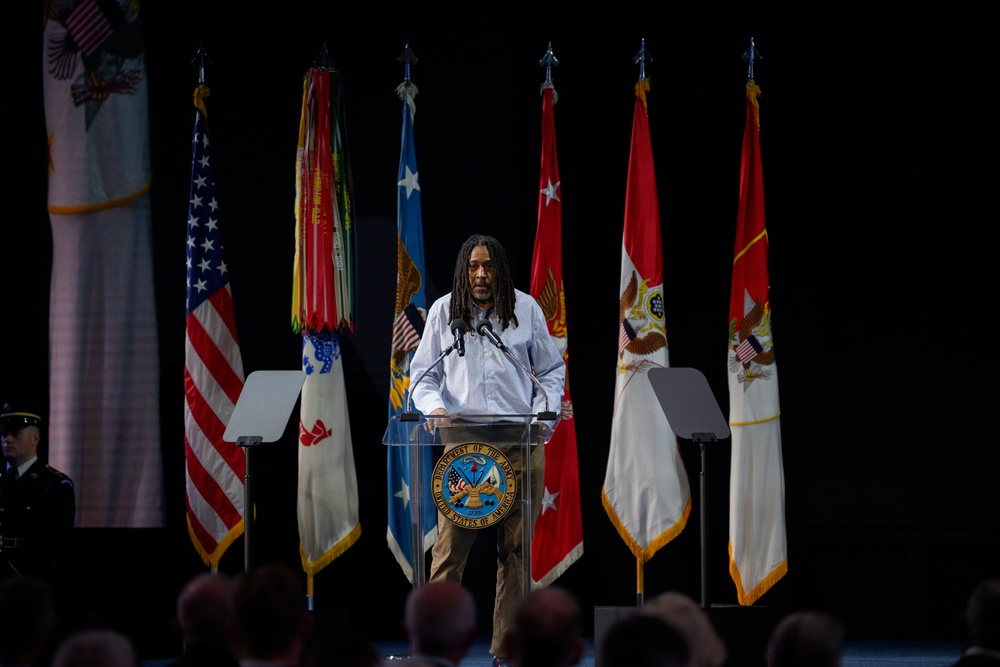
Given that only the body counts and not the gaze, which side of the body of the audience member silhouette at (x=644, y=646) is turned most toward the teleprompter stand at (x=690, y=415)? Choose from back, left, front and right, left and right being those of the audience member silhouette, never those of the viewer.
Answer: front

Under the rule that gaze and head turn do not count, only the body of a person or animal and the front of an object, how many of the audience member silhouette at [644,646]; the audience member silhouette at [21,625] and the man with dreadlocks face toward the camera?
1

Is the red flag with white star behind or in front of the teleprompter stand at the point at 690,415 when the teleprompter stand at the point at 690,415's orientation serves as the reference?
in front

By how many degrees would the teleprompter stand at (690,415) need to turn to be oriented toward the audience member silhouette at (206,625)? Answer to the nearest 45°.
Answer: approximately 90° to its left

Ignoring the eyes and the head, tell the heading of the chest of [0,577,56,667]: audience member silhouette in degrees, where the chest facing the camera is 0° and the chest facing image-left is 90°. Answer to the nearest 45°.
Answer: approximately 180°

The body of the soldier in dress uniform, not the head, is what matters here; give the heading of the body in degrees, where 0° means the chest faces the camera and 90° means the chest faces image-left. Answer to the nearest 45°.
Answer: approximately 45°

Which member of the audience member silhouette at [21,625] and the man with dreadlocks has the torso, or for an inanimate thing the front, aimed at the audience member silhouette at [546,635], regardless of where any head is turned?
the man with dreadlocks

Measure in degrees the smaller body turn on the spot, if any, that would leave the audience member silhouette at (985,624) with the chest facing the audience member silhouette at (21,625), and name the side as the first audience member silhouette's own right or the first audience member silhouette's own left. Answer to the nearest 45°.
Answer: approximately 135° to the first audience member silhouette's own left

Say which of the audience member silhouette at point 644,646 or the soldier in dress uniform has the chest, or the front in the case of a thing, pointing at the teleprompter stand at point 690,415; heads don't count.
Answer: the audience member silhouette

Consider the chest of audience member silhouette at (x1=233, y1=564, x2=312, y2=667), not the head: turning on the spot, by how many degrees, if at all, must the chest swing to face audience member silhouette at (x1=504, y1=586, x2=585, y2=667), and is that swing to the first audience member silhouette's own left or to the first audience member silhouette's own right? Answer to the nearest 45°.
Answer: approximately 90° to the first audience member silhouette's own right

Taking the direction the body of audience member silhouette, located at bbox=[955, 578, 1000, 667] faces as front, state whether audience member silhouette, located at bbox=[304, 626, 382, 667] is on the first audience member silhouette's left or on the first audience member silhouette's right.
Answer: on the first audience member silhouette's left

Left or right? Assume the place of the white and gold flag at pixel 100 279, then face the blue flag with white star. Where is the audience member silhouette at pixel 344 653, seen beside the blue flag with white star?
right

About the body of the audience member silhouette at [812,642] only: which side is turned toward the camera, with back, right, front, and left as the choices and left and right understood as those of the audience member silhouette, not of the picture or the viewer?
back

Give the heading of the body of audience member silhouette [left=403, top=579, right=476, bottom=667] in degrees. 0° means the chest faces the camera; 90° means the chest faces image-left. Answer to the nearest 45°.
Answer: approximately 180°

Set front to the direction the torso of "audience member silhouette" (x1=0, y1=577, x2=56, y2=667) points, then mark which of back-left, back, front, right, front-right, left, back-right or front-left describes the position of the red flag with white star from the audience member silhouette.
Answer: front-right

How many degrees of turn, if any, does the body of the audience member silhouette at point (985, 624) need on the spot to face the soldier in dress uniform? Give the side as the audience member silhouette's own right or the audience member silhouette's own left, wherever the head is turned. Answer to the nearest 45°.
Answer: approximately 90° to the audience member silhouette's own left

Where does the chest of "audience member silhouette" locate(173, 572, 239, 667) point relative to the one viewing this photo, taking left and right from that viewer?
facing away from the viewer

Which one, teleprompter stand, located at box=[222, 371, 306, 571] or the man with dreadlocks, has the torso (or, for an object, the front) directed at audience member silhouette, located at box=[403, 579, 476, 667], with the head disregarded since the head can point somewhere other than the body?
the man with dreadlocks

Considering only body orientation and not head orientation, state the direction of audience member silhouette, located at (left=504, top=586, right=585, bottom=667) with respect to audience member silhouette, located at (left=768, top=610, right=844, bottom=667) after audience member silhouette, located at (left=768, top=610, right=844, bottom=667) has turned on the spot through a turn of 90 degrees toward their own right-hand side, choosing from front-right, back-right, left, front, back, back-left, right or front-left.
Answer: back

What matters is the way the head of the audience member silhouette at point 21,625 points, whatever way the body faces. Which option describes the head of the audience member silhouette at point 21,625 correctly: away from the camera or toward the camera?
away from the camera
